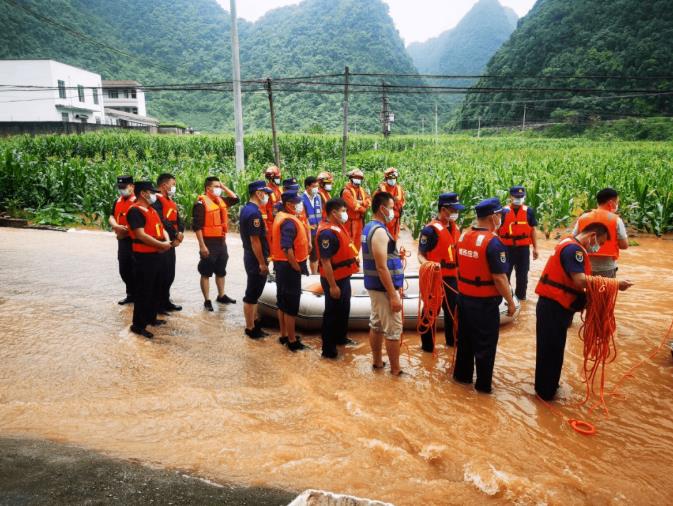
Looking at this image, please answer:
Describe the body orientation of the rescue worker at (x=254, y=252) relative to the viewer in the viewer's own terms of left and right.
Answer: facing to the right of the viewer

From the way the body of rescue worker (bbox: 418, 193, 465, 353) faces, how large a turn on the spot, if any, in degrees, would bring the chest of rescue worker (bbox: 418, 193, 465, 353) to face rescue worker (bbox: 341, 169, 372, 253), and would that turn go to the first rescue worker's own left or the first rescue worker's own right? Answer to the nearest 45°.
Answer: approximately 180°

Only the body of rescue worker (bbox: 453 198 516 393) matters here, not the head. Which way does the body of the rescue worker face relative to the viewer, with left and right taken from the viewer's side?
facing away from the viewer and to the right of the viewer

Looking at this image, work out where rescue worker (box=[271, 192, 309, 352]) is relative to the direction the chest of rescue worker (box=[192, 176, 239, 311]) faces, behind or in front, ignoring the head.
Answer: in front

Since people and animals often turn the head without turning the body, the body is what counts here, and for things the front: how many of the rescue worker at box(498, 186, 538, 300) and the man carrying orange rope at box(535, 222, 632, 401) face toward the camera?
1

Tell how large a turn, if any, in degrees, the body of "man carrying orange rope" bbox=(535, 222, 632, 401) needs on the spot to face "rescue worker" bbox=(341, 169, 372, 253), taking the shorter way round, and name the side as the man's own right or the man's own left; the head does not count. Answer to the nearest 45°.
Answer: approximately 135° to the man's own left

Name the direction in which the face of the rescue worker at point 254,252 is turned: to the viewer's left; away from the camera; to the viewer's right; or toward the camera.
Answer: to the viewer's right
